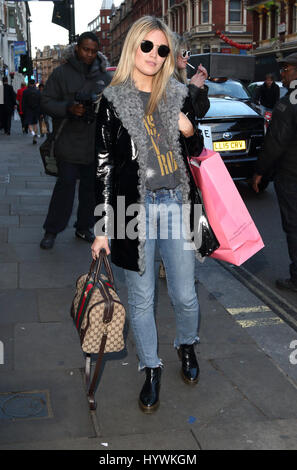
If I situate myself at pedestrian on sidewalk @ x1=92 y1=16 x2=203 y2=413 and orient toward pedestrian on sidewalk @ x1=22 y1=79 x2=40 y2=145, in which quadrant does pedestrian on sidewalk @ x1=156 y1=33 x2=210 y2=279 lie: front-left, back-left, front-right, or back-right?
front-right

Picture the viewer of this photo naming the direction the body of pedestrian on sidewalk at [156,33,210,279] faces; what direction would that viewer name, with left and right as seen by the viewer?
facing the viewer and to the right of the viewer

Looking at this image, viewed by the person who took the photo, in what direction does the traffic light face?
facing the viewer

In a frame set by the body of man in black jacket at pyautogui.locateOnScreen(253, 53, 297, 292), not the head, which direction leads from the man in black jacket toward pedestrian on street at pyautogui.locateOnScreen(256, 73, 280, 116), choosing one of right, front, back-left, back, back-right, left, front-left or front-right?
back-right

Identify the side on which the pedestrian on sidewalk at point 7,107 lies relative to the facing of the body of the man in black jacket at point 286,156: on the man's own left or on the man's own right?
on the man's own right

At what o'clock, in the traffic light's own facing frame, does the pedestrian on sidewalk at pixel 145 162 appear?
The pedestrian on sidewalk is roughly at 12 o'clock from the traffic light.

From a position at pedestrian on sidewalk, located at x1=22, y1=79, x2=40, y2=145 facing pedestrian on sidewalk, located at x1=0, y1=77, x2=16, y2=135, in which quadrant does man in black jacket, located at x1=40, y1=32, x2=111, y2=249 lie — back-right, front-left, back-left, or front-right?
back-left

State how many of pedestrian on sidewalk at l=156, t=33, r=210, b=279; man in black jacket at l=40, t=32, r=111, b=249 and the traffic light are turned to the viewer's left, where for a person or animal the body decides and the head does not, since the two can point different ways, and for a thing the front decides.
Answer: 0

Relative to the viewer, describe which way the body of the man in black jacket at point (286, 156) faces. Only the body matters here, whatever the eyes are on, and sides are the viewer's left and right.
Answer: facing the viewer and to the left of the viewer

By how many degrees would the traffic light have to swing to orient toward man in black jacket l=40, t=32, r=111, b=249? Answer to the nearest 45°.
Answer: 0° — it already faces them

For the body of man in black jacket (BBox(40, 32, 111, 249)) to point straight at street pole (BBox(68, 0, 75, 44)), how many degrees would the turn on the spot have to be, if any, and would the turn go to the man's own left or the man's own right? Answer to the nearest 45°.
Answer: approximately 135° to the man's own left
